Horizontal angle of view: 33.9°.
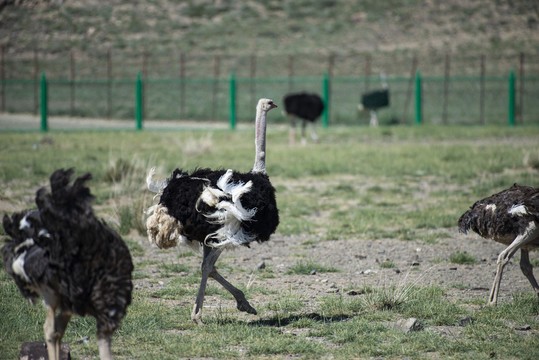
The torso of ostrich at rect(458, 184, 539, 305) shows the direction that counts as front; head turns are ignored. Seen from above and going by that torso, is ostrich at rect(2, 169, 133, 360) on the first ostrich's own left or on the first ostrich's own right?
on the first ostrich's own right

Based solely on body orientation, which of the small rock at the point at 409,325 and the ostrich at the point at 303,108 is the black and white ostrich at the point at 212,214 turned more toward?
the small rock

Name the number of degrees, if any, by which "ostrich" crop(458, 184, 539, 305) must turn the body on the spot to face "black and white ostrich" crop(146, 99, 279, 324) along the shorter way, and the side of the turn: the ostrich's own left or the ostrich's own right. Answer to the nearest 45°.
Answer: approximately 135° to the ostrich's own right

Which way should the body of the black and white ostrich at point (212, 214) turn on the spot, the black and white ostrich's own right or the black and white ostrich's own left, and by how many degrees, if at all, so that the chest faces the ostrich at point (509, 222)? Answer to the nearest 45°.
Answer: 0° — it already faces it

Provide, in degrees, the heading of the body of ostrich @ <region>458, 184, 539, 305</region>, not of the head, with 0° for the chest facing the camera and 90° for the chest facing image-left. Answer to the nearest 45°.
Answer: approximately 270°

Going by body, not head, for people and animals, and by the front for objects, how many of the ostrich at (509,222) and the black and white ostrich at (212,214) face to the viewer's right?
2

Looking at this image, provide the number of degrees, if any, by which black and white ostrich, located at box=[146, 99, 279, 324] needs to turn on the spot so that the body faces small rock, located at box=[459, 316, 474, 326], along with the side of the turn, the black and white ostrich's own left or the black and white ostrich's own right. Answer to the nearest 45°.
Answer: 0° — it already faces it

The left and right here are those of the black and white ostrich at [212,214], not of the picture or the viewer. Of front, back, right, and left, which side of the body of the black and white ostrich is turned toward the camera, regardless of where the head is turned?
right

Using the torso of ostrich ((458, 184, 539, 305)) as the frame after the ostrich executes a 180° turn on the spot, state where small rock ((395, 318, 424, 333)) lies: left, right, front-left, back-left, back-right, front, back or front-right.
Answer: front-left

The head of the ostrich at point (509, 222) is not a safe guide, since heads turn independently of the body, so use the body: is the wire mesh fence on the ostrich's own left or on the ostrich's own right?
on the ostrich's own left
